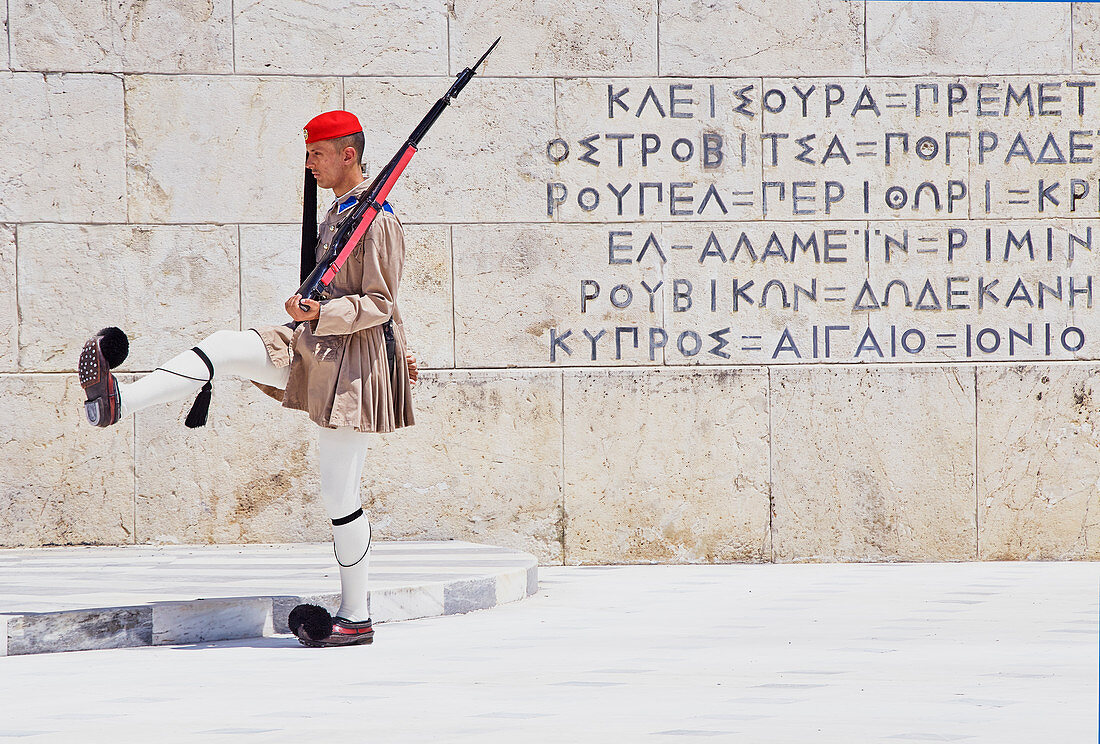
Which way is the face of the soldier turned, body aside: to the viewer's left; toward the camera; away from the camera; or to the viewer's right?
to the viewer's left

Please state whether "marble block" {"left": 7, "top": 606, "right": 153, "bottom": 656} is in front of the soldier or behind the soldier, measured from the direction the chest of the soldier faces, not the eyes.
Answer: in front

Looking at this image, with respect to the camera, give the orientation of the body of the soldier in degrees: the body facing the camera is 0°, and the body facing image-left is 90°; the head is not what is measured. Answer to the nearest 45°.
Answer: approximately 90°

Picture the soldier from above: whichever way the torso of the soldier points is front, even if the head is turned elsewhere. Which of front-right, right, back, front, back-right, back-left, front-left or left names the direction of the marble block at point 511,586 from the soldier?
back-right
